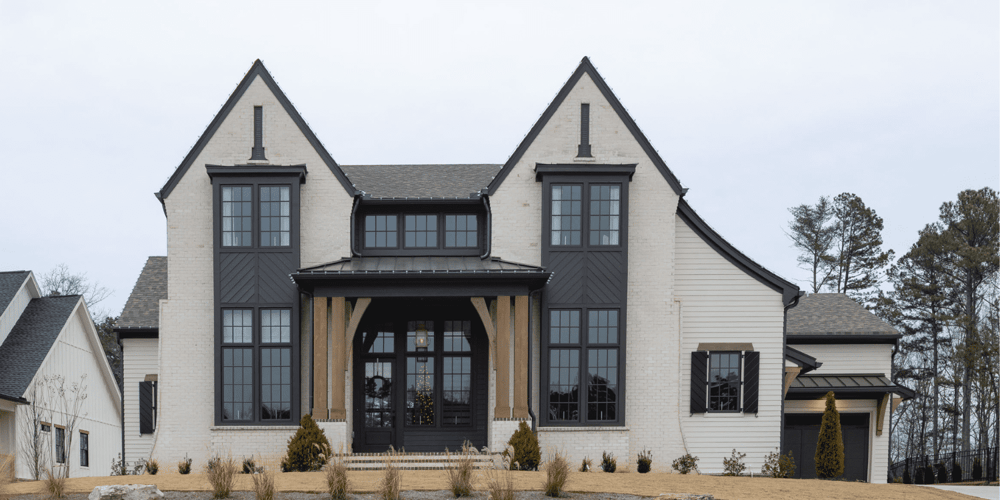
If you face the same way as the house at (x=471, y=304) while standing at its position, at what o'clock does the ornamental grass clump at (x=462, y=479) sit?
The ornamental grass clump is roughly at 12 o'clock from the house.

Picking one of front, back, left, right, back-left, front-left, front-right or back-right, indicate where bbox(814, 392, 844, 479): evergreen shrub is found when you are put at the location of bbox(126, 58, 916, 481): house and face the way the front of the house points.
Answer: left

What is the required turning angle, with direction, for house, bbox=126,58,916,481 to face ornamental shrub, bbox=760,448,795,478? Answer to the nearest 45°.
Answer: approximately 90° to its left

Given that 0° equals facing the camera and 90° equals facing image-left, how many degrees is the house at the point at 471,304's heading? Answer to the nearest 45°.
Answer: approximately 0°

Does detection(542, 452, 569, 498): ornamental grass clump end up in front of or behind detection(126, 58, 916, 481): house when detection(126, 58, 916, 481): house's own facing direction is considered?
in front

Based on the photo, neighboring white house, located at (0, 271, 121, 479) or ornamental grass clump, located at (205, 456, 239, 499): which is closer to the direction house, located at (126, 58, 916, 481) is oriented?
the ornamental grass clump

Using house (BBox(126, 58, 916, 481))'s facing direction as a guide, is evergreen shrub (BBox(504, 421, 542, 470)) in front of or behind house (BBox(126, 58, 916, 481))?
in front
